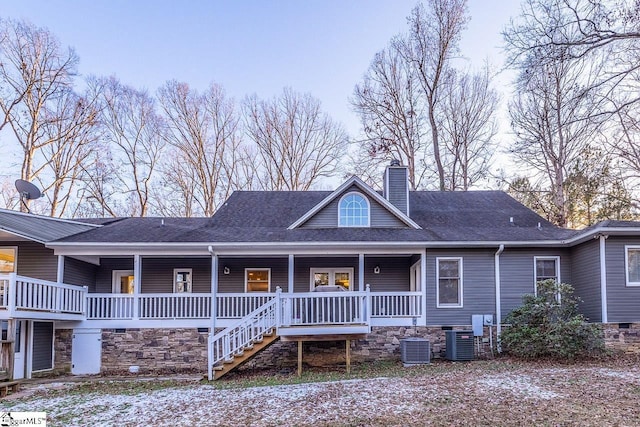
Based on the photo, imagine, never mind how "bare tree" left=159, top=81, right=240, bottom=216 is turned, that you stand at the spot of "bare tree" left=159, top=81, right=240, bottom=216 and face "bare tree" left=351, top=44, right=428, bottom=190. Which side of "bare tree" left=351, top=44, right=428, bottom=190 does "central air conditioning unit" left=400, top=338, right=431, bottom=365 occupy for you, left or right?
right

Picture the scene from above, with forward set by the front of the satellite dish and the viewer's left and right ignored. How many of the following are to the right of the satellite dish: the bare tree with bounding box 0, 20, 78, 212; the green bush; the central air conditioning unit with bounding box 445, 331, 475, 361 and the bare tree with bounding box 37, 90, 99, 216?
2

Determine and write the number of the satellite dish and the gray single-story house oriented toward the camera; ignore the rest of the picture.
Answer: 1

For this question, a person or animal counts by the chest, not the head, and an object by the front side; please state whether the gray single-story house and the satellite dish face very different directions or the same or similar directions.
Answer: very different directions

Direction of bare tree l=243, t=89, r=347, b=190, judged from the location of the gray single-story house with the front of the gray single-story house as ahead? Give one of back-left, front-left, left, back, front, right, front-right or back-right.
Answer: back

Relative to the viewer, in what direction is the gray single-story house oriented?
toward the camera
